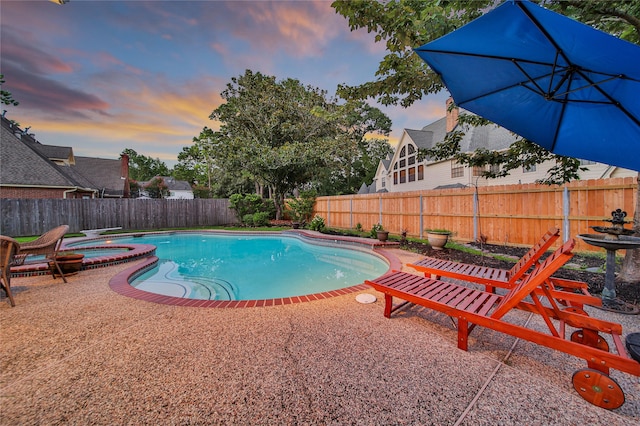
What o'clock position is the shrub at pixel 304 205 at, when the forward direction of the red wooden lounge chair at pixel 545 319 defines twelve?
The shrub is roughly at 12 o'clock from the red wooden lounge chair.

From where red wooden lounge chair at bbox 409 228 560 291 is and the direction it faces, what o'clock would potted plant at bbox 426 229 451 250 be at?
The potted plant is roughly at 1 o'clock from the red wooden lounge chair.

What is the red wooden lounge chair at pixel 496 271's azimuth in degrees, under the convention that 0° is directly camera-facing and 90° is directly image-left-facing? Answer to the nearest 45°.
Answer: approximately 135°

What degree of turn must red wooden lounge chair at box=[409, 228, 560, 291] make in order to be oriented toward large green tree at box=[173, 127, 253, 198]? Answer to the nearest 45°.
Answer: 0° — it already faces it

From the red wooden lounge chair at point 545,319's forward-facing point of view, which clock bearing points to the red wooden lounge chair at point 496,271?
the red wooden lounge chair at point 496,271 is roughly at 1 o'clock from the red wooden lounge chair at point 545,319.

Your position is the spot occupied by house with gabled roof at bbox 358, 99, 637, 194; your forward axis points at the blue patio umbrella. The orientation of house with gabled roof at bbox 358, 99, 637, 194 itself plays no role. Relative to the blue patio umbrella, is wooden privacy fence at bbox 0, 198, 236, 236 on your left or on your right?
right

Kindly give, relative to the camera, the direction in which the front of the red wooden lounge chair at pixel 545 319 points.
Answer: facing away from the viewer and to the left of the viewer

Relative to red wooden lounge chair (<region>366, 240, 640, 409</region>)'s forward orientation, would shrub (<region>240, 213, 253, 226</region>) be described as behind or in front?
in front
